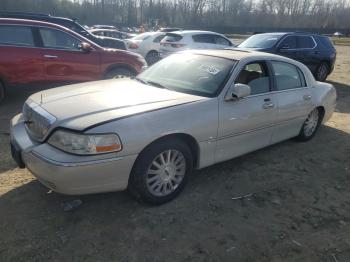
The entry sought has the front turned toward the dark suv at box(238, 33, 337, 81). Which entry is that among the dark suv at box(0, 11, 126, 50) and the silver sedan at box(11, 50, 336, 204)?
the dark suv at box(0, 11, 126, 50)

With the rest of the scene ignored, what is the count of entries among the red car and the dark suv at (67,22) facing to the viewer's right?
2

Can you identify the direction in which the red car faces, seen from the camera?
facing to the right of the viewer

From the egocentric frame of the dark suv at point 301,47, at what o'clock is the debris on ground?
The debris on ground is roughly at 11 o'clock from the dark suv.

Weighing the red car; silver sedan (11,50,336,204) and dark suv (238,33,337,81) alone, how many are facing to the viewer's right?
1

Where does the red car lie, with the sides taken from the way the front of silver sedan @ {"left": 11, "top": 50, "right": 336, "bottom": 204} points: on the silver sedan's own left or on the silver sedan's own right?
on the silver sedan's own right

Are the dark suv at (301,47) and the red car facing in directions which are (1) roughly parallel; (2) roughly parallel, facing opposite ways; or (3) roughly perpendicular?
roughly parallel, facing opposite ways

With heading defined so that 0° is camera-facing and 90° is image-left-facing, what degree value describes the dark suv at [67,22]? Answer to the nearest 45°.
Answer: approximately 270°

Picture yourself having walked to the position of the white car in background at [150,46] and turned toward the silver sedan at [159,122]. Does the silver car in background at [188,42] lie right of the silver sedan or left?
left

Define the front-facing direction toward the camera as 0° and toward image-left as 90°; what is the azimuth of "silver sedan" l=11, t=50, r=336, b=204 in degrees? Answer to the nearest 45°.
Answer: approximately 45°

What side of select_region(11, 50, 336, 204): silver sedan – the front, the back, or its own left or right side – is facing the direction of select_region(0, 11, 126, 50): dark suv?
right

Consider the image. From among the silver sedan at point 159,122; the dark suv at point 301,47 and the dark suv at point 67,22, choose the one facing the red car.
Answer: the dark suv at point 301,47

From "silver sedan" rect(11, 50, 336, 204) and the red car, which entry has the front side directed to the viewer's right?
the red car

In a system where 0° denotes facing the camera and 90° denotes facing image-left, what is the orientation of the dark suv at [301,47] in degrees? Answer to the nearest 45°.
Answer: approximately 45°

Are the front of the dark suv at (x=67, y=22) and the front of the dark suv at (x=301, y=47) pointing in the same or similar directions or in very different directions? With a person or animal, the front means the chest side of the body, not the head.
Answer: very different directions

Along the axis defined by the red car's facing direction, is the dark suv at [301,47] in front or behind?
in front
